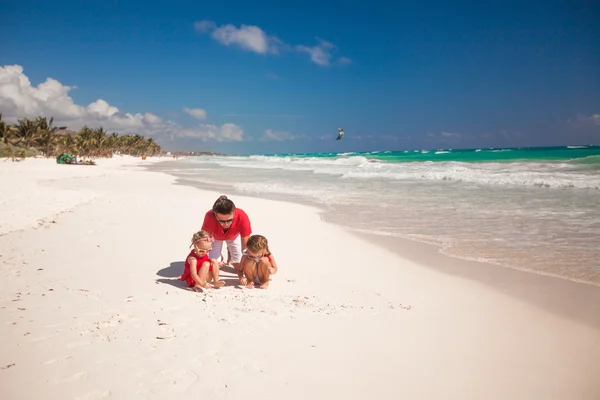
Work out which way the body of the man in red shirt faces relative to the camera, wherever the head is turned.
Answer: toward the camera

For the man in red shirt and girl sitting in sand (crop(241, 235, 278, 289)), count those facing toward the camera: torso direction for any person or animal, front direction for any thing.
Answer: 2

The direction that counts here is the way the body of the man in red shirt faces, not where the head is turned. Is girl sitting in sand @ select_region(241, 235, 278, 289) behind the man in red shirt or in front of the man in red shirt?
in front
